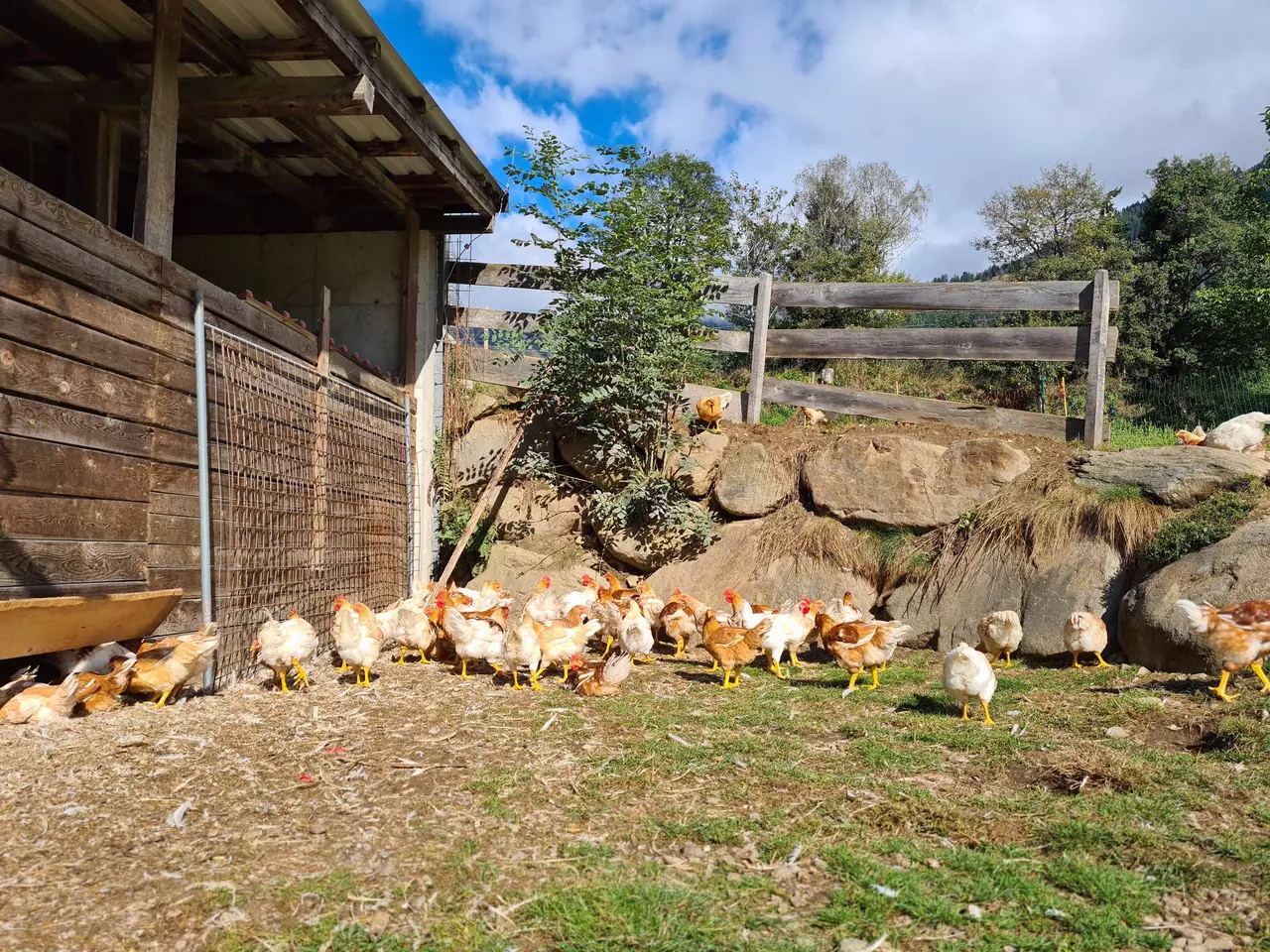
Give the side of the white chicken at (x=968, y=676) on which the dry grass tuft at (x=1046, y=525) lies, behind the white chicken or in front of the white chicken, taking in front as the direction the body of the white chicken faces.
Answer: in front

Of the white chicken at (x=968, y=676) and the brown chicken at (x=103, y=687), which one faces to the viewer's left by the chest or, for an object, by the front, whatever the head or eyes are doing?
the brown chicken

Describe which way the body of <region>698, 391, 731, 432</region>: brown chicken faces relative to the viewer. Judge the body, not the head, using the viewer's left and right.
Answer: facing the viewer and to the left of the viewer

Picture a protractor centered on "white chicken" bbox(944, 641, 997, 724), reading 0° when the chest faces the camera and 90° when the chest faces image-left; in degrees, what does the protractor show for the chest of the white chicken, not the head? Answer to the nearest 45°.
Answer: approximately 180°

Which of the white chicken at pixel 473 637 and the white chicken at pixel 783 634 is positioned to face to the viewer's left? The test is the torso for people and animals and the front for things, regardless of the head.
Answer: the white chicken at pixel 473 637

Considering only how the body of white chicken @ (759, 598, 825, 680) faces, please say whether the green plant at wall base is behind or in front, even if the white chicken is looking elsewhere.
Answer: behind

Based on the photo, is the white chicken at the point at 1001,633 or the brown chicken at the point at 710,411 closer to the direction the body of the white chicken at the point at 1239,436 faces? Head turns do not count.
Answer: the brown chicken

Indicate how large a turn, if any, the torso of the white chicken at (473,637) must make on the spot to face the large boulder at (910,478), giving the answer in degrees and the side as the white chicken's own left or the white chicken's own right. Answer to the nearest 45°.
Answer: approximately 180°

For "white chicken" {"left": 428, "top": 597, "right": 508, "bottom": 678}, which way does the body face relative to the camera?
to the viewer's left

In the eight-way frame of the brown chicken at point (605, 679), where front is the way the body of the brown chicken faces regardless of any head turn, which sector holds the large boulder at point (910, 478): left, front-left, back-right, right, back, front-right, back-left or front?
back-right

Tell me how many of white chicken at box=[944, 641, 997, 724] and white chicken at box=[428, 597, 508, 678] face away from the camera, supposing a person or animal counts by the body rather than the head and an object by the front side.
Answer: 1

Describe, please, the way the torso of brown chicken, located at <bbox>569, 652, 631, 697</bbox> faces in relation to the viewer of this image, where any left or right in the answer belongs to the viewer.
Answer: facing to the left of the viewer

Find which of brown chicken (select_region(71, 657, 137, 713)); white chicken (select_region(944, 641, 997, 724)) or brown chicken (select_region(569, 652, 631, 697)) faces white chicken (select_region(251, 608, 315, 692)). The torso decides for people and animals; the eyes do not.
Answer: brown chicken (select_region(569, 652, 631, 697))
